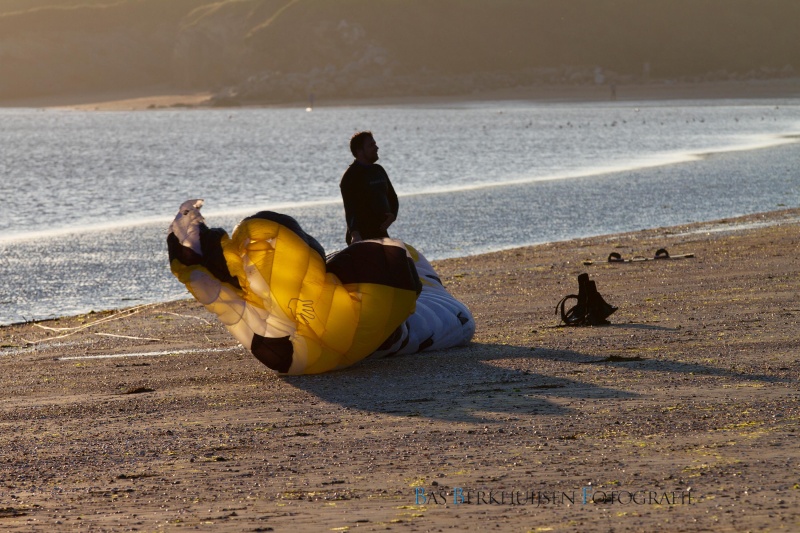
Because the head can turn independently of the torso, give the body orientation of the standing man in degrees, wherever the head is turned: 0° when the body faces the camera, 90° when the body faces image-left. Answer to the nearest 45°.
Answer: approximately 315°
